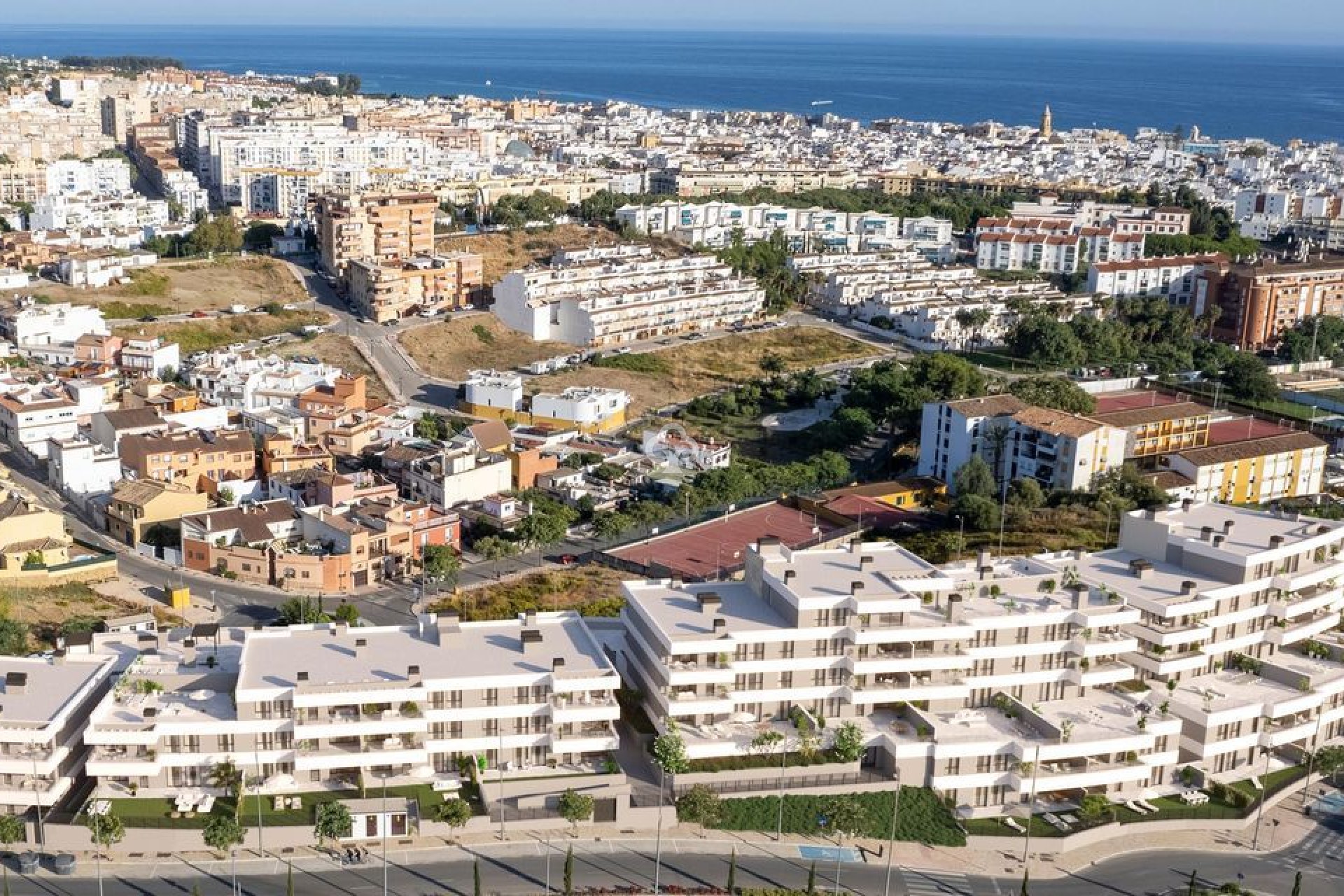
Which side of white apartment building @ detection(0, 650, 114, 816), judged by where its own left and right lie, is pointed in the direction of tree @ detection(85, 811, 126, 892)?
front

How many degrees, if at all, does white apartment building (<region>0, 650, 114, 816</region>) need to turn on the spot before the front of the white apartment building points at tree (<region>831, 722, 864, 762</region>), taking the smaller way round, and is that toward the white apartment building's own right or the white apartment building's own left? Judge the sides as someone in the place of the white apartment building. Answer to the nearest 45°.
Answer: approximately 90° to the white apartment building's own left

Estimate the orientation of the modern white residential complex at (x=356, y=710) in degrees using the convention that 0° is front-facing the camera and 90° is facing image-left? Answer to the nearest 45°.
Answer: approximately 0°

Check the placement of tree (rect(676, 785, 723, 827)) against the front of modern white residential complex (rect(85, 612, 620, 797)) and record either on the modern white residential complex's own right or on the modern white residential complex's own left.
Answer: on the modern white residential complex's own left

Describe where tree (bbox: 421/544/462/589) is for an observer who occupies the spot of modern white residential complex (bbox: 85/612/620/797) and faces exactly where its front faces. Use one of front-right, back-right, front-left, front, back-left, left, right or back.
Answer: back

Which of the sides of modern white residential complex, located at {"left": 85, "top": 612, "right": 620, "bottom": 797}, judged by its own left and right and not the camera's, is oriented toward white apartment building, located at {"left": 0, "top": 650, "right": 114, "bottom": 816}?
right

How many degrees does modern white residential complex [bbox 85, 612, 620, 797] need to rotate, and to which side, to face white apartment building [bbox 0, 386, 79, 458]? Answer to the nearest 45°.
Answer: approximately 180°

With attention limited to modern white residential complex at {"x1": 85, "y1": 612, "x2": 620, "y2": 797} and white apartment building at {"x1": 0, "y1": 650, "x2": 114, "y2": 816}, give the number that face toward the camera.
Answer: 2

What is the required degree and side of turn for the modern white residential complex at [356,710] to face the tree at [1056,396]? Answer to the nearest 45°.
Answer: approximately 135° to its left

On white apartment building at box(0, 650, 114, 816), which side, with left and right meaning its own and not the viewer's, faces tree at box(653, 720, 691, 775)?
left

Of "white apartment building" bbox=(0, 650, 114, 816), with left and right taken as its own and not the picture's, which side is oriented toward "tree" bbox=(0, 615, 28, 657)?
back

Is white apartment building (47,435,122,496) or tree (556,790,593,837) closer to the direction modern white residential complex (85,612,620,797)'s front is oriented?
the tree
